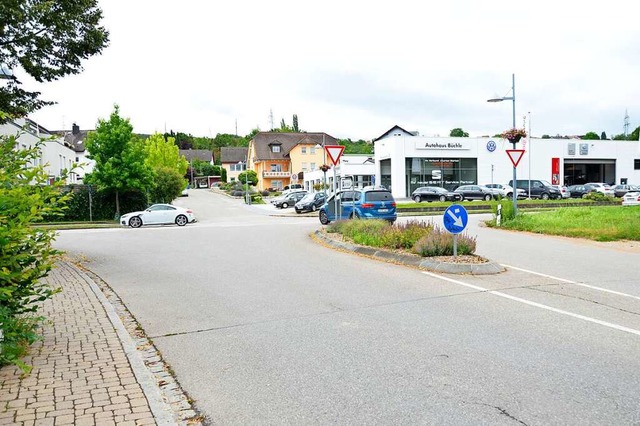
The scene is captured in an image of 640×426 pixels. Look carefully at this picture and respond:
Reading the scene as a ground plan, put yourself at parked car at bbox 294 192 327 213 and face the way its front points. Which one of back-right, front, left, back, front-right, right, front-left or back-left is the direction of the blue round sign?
front-left

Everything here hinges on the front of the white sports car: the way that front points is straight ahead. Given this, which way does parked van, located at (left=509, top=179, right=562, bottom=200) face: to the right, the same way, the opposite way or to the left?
to the left

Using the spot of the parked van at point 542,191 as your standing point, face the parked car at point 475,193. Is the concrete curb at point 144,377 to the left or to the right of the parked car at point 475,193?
left

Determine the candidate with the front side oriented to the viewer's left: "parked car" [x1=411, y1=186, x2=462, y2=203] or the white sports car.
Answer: the white sports car

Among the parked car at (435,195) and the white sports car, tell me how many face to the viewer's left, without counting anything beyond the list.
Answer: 1

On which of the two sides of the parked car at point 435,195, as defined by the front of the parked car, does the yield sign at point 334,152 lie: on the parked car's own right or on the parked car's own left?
on the parked car's own right

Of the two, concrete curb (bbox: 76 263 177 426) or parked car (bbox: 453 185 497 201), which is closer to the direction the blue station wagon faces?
the parked car

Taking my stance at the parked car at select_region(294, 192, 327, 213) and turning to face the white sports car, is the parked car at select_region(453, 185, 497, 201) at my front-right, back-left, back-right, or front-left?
back-left

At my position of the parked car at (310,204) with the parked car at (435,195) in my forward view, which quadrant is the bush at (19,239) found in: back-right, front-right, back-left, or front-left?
back-right

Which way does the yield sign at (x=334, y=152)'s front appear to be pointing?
toward the camera

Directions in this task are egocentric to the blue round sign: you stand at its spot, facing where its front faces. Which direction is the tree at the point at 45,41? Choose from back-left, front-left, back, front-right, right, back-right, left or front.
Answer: right

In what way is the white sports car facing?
to the viewer's left

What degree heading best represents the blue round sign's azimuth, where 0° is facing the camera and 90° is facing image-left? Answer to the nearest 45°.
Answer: approximately 0°

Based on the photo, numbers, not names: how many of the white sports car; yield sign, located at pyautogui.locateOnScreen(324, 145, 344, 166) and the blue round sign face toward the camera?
2

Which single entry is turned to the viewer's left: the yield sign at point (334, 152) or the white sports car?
the white sports car
